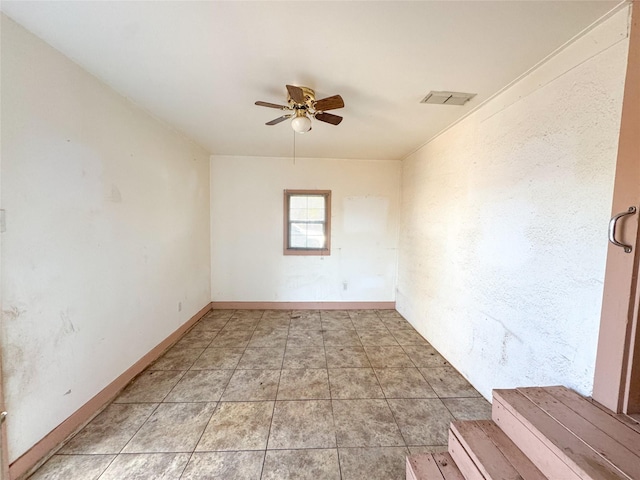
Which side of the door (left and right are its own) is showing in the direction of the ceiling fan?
front

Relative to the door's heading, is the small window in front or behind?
in front

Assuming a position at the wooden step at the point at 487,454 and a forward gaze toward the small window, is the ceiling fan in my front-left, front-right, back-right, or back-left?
front-left

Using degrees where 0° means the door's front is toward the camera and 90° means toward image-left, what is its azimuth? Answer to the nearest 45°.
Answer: approximately 90°
